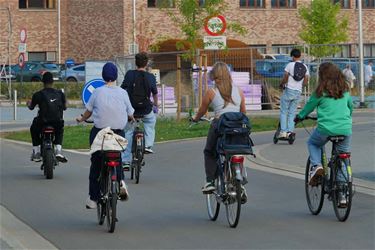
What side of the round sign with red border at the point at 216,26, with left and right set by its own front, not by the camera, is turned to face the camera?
front

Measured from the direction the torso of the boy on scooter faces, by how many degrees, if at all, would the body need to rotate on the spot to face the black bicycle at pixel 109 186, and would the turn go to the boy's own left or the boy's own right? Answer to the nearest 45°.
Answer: approximately 135° to the boy's own left

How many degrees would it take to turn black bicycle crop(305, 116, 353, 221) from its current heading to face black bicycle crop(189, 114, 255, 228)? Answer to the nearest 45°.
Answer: approximately 45° to its left

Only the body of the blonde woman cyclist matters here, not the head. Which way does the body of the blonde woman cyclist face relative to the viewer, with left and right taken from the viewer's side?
facing away from the viewer and to the left of the viewer

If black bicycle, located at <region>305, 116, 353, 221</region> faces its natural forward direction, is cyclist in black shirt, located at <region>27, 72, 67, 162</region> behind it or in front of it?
in front

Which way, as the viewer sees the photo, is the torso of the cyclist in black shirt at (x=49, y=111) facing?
away from the camera

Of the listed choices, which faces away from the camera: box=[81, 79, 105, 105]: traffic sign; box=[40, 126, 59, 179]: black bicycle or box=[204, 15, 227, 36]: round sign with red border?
the black bicycle

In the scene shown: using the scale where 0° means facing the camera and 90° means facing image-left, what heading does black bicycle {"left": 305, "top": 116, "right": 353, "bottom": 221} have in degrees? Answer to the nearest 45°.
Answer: approximately 135°

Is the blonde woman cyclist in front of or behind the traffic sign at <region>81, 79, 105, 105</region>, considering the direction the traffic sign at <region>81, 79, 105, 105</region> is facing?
in front

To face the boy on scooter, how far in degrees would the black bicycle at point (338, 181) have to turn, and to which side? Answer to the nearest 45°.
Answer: approximately 45° to its right

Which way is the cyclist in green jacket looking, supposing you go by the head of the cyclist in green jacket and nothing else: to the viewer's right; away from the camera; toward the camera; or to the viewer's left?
away from the camera

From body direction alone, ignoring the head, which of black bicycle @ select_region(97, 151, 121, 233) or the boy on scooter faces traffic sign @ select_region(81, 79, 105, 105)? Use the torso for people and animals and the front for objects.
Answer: the black bicycle

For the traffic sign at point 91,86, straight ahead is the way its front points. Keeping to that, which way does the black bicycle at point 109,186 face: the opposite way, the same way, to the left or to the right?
the opposite way

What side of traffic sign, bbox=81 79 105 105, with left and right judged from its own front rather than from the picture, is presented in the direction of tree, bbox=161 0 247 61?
back

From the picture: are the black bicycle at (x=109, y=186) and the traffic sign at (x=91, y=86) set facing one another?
yes

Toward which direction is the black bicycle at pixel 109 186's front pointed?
away from the camera

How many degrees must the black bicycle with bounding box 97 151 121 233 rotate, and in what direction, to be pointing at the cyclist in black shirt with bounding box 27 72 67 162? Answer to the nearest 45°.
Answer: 0° — it already faces them

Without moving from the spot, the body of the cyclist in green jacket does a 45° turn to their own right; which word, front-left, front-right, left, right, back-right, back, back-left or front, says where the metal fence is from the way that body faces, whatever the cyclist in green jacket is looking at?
front
